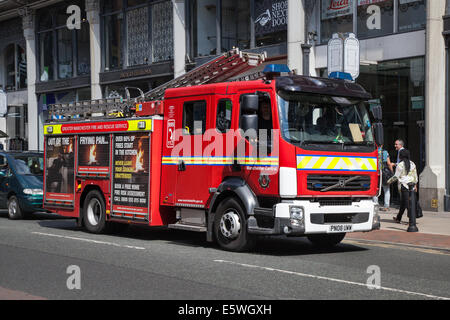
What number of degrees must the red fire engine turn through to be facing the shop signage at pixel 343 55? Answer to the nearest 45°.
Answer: approximately 90° to its left

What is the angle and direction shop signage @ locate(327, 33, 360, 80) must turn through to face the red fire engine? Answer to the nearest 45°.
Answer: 0° — it already faces it
